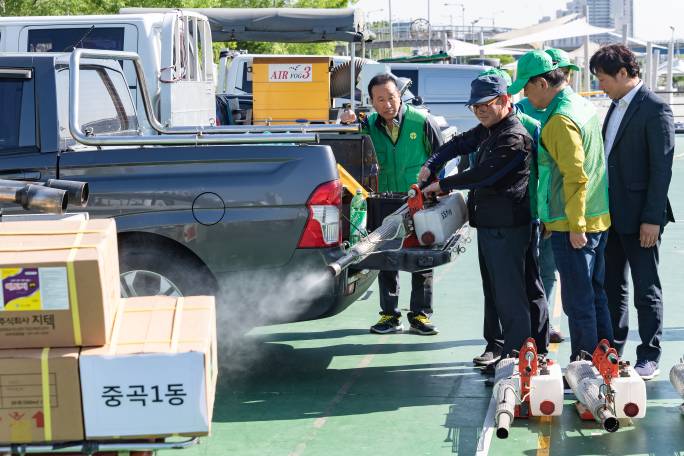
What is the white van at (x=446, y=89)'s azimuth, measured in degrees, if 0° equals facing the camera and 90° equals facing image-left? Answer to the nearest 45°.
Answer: approximately 90°

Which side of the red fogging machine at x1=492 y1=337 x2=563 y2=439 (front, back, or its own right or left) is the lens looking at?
front

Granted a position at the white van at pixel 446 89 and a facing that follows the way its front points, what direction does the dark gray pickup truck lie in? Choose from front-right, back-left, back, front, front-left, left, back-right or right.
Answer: left

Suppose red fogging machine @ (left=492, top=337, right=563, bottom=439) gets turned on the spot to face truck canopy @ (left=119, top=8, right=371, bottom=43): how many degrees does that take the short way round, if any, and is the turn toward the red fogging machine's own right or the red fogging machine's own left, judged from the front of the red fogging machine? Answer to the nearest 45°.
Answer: approximately 180°

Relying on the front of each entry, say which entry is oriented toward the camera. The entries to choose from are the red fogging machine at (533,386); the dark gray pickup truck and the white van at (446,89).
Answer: the red fogging machine

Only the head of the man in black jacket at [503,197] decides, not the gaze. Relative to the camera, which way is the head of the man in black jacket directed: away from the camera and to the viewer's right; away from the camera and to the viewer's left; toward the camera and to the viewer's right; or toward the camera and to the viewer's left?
toward the camera and to the viewer's left

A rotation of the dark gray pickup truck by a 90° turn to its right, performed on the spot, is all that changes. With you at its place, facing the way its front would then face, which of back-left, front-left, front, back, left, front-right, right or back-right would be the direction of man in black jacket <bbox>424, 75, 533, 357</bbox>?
right

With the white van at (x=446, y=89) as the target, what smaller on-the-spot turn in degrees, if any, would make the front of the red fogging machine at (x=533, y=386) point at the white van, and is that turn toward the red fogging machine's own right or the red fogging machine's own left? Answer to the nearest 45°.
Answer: approximately 180°

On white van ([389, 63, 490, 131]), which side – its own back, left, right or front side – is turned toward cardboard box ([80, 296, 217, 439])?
left

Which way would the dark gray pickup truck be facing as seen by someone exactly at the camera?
facing to the left of the viewer

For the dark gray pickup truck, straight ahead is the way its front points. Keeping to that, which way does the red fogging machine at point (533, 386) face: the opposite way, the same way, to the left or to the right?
to the left
